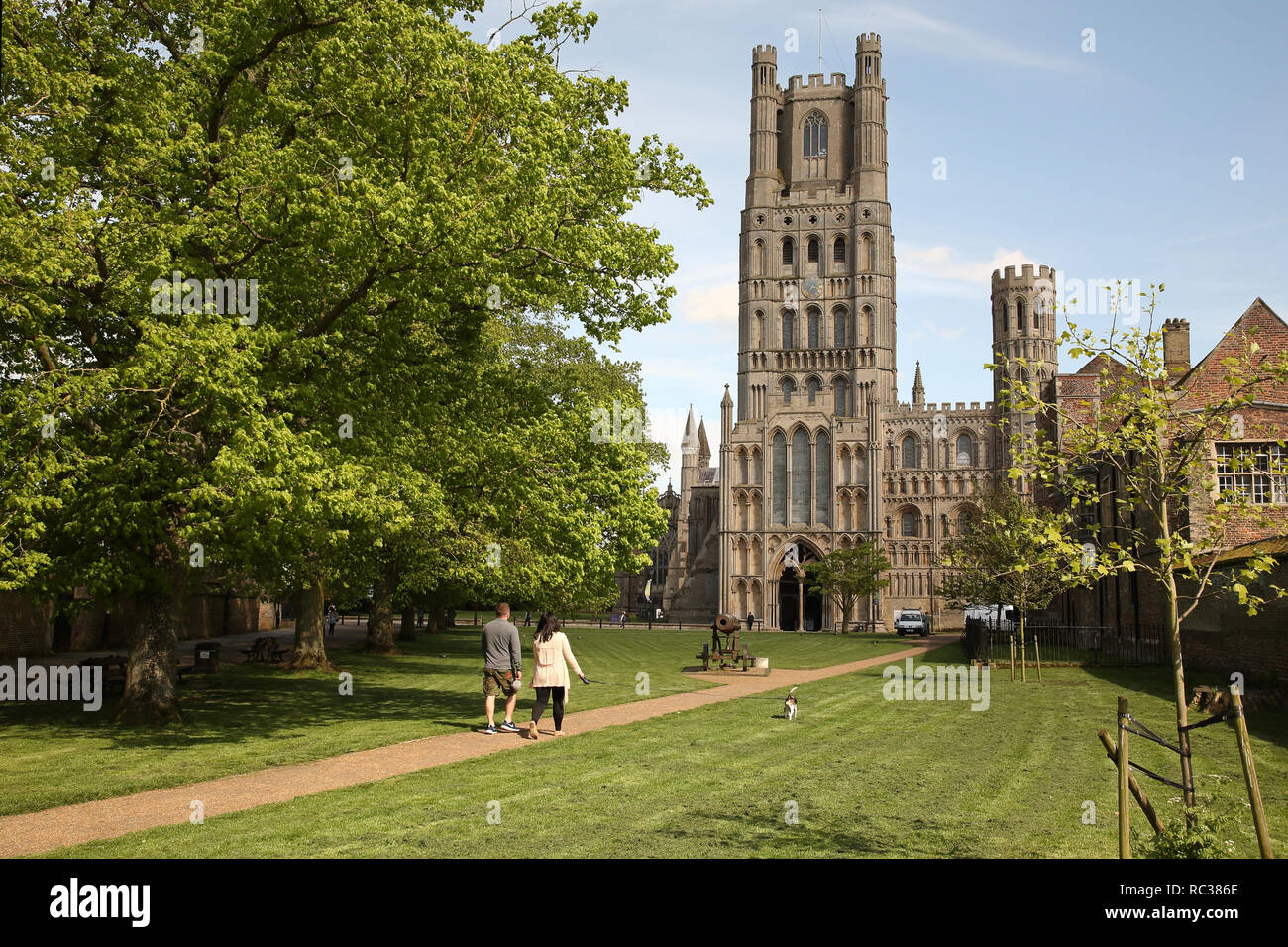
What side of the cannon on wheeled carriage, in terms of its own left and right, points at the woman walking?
front

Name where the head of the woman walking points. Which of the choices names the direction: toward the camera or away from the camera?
away from the camera

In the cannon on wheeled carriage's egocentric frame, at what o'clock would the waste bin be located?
The waste bin is roughly at 2 o'clock from the cannon on wheeled carriage.

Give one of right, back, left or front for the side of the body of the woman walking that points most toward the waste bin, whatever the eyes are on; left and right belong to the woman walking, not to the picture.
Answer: left

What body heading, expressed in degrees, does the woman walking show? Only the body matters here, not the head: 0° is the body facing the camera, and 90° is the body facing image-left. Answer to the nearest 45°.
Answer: approximately 225°

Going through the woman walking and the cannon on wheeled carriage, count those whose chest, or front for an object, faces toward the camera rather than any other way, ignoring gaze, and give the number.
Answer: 1

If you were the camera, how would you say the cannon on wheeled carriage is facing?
facing the viewer

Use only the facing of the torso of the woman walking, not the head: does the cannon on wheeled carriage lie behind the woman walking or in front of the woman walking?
in front

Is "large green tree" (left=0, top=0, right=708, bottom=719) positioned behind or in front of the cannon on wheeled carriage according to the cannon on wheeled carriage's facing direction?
in front

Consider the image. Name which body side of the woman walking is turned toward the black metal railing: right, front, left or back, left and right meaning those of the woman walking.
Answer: front

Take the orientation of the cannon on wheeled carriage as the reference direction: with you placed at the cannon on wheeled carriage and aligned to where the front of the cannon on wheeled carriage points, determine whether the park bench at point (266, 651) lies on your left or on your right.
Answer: on your right

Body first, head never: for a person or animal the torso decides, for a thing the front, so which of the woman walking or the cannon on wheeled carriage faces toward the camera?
the cannon on wheeled carriage
